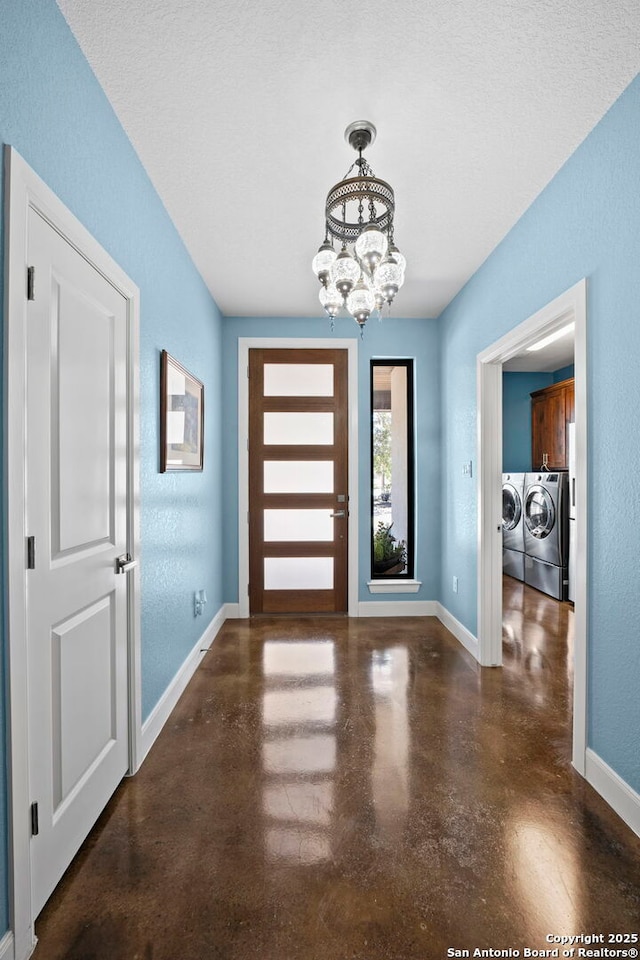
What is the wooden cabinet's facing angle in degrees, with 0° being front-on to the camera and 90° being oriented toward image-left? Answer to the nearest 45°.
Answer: approximately 45°

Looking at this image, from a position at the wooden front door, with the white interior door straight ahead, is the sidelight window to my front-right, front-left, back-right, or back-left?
back-left

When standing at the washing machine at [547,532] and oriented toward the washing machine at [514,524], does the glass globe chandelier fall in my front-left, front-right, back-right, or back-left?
back-left

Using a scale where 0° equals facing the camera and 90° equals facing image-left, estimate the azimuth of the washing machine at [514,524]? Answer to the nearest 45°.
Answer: approximately 45°

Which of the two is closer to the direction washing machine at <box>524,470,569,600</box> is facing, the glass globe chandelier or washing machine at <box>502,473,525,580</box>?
the glass globe chandelier
